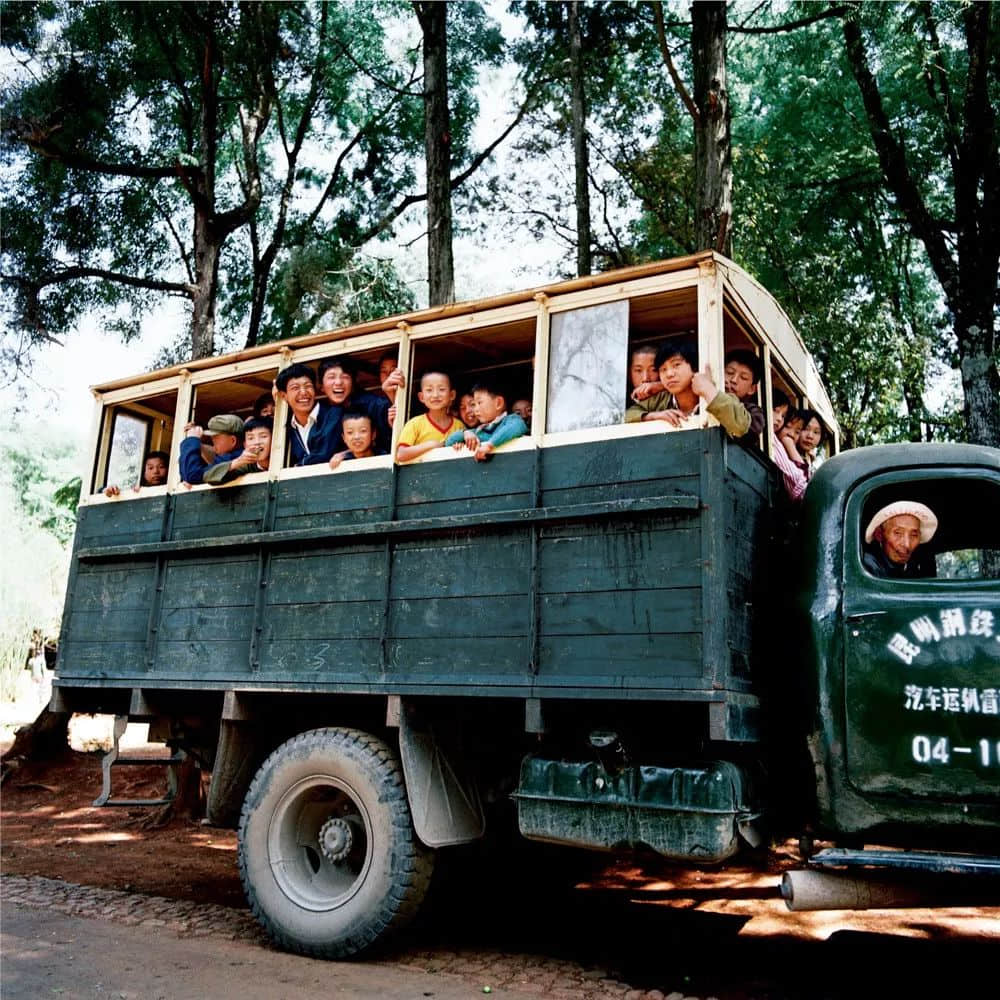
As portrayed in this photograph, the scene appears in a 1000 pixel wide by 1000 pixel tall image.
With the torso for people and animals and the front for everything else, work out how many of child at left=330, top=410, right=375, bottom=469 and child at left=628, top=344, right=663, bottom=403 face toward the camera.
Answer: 2

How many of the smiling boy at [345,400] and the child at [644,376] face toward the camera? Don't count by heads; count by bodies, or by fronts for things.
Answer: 2

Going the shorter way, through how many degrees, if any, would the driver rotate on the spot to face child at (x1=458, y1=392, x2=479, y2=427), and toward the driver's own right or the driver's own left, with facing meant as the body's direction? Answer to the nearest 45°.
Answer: approximately 135° to the driver's own right

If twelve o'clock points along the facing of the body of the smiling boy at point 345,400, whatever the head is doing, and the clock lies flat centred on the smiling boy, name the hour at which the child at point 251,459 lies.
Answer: The child is roughly at 4 o'clock from the smiling boy.

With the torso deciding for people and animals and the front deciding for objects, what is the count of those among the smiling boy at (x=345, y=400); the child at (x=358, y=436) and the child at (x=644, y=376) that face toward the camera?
3

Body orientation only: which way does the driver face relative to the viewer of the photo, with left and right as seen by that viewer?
facing the viewer and to the right of the viewer

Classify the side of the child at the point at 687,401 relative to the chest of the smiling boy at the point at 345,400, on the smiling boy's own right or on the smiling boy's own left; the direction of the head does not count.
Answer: on the smiling boy's own left

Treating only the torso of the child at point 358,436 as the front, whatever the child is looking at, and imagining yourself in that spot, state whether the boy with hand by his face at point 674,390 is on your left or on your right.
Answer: on your left
